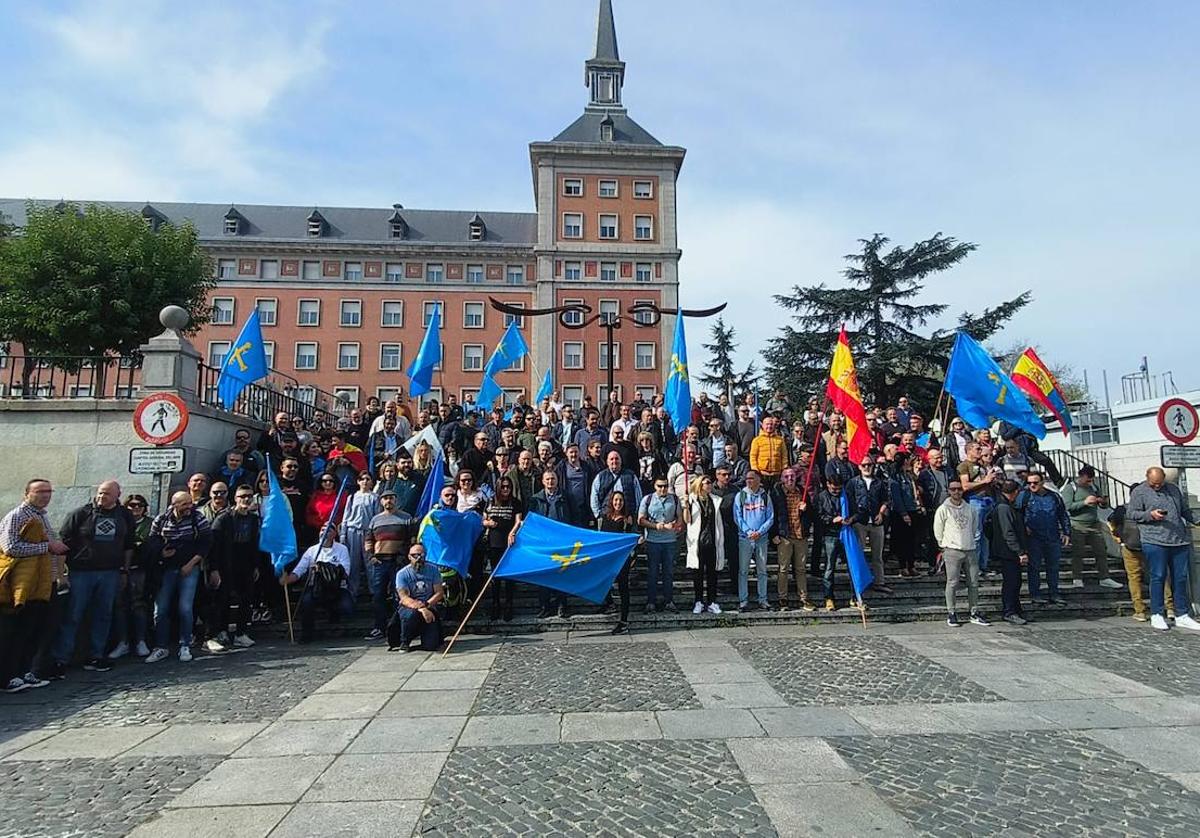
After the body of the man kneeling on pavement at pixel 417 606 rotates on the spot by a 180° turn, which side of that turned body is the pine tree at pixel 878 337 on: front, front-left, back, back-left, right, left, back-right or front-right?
front-right

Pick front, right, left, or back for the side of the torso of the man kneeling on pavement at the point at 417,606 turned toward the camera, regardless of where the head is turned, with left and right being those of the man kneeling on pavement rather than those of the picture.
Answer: front

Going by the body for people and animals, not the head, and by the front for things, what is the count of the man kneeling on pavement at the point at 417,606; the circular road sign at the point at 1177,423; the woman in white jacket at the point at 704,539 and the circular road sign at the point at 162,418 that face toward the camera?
4

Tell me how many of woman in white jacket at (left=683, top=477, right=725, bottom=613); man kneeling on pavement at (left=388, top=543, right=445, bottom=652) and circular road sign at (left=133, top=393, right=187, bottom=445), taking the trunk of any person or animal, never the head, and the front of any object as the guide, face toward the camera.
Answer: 3

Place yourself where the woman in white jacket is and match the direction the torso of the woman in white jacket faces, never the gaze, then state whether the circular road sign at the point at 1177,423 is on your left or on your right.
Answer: on your left

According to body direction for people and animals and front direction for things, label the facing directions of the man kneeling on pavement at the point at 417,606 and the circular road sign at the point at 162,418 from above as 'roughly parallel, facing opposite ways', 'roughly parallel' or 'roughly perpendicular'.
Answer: roughly parallel

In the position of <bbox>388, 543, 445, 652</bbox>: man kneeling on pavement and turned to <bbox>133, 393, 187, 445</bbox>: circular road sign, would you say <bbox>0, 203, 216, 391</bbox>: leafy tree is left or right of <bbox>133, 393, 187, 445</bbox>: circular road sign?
right

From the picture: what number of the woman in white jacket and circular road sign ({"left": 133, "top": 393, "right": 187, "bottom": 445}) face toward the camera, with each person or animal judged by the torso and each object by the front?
2

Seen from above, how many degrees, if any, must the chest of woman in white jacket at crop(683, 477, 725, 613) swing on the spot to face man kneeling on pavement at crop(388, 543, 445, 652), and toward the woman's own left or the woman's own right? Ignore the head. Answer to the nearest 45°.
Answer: approximately 45° to the woman's own right

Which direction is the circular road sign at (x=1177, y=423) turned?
toward the camera

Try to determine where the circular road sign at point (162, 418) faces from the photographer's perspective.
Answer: facing the viewer

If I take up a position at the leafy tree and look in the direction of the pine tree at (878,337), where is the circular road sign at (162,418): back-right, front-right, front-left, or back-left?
front-right
